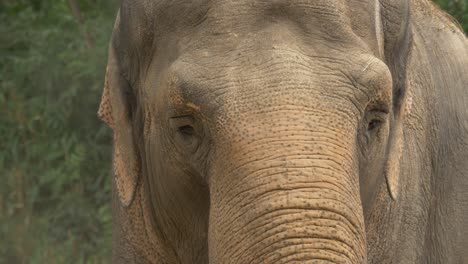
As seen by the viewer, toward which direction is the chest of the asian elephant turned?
toward the camera
